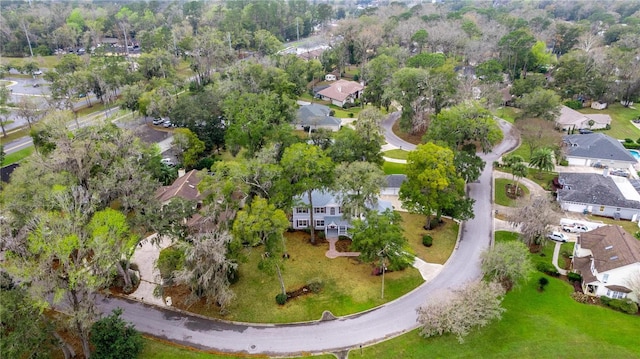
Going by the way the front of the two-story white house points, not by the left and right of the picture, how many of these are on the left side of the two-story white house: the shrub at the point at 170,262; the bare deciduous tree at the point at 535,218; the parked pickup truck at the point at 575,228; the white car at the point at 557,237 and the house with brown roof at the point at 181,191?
3

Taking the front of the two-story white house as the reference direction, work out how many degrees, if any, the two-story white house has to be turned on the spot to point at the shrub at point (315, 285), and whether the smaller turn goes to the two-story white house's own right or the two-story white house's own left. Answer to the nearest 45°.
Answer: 0° — it already faces it

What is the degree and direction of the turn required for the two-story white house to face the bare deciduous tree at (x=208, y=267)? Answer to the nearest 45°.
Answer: approximately 45° to its right

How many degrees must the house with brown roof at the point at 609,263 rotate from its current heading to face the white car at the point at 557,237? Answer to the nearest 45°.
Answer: approximately 45° to its right

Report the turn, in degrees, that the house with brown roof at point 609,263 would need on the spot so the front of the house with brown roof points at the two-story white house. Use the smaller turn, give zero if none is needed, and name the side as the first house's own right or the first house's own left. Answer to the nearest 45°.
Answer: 0° — it already faces it

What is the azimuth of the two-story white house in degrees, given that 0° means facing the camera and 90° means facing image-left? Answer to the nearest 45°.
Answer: approximately 0°

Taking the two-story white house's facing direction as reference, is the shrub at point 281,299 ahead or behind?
ahead

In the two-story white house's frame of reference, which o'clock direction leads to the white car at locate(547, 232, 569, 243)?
The white car is roughly at 9 o'clock from the two-story white house.
